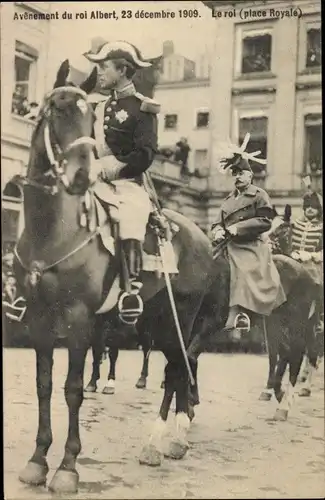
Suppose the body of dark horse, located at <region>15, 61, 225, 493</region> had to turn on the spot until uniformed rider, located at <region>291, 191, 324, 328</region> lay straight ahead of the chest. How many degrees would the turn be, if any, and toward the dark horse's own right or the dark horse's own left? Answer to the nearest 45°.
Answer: approximately 135° to the dark horse's own left

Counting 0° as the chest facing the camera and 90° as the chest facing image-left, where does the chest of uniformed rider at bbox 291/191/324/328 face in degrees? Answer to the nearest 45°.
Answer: approximately 45°

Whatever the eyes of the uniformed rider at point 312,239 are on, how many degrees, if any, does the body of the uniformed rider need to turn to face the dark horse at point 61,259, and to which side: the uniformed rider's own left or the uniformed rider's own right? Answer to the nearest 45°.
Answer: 0° — they already face it
